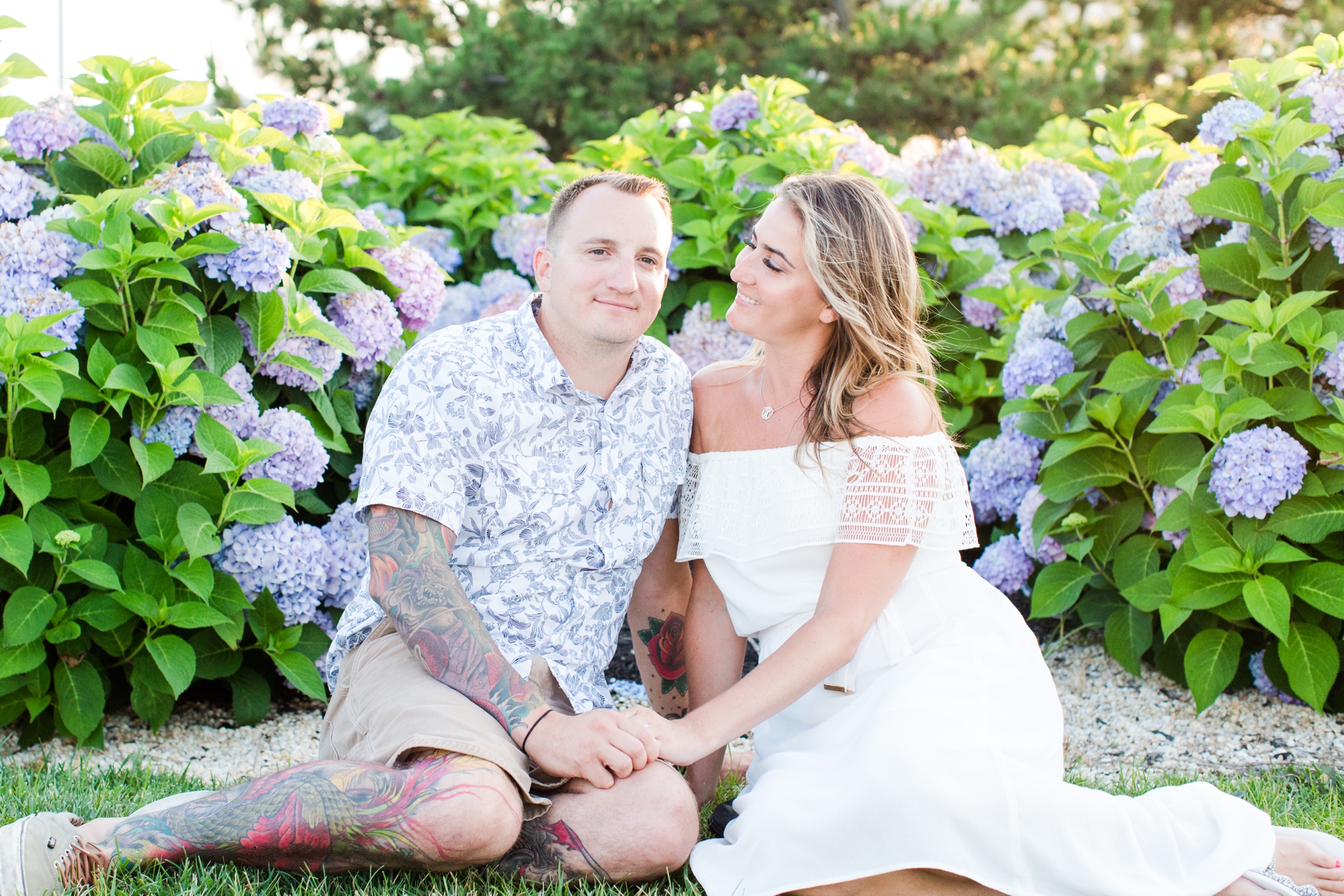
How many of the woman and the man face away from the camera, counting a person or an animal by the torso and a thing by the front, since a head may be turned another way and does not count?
0

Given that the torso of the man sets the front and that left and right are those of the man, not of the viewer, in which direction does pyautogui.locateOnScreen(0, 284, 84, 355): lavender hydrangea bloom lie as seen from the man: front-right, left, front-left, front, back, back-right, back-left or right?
back

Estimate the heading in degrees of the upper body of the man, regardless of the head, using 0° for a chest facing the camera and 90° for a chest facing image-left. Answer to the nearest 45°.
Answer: approximately 315°

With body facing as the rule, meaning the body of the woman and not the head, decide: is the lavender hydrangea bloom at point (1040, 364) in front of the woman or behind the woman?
behind

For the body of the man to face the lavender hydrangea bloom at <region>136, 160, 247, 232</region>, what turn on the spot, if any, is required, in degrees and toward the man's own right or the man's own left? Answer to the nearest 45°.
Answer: approximately 180°

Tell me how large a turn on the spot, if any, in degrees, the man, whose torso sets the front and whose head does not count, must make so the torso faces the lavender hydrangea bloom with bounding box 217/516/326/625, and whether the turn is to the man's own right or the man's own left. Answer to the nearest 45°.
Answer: approximately 180°

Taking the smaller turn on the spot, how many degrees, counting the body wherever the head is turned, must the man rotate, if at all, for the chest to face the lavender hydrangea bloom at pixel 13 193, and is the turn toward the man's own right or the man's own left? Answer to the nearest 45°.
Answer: approximately 180°

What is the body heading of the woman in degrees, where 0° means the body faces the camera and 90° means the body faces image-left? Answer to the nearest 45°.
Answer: approximately 45°
